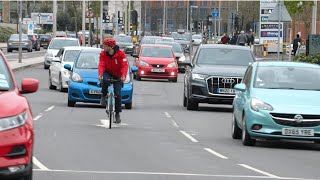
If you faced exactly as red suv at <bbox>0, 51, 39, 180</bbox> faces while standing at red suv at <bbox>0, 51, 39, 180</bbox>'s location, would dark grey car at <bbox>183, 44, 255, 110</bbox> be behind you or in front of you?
behind

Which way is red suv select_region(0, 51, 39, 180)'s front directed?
toward the camera

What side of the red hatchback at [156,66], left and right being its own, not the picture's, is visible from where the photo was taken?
front

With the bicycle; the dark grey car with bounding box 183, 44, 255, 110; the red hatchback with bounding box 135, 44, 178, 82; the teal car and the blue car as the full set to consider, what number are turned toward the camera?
5

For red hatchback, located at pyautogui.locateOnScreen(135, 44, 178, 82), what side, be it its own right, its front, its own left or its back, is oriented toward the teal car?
front

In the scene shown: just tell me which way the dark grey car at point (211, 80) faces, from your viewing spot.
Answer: facing the viewer

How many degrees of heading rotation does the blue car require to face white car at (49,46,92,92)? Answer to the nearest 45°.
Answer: approximately 180°

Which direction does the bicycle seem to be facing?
toward the camera

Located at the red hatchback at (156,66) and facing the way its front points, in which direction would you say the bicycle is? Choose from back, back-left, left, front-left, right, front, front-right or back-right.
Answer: front

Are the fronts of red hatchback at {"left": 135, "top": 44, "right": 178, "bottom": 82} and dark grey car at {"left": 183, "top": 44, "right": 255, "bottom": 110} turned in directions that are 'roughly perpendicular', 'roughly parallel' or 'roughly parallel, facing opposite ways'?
roughly parallel
